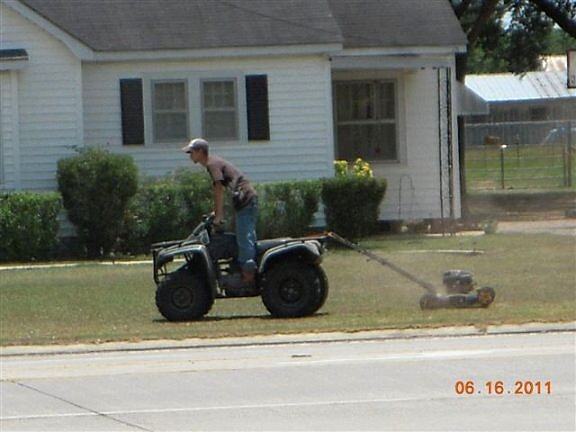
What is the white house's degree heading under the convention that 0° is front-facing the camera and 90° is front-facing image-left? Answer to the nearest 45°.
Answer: approximately 0°

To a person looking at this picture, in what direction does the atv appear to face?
facing to the left of the viewer

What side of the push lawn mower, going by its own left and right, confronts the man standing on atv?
back

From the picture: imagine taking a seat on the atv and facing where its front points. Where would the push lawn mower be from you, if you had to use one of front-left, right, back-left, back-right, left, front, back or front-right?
back

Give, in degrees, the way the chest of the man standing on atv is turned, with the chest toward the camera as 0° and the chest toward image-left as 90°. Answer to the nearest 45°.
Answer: approximately 90°

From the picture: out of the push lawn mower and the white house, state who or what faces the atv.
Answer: the white house

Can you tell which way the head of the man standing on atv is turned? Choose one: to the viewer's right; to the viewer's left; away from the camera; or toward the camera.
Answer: to the viewer's left

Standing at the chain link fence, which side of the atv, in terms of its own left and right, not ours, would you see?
right

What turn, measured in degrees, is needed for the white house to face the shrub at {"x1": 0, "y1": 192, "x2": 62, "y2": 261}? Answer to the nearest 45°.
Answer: approximately 45° to its right

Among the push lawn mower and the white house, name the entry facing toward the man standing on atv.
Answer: the white house

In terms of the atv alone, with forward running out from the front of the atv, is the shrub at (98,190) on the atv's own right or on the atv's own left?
on the atv's own right

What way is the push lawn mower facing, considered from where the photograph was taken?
facing to the right of the viewer

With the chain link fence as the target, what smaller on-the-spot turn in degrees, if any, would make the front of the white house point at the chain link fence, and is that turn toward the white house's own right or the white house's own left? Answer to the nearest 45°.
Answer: approximately 135° to the white house's own left
